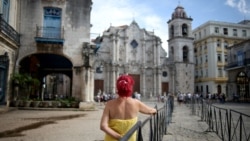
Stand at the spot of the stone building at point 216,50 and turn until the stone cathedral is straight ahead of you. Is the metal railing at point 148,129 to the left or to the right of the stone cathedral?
left

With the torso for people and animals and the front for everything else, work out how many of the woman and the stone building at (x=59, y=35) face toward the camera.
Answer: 1

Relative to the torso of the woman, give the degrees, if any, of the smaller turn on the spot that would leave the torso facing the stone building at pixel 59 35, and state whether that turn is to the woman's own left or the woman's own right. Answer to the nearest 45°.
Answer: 0° — they already face it

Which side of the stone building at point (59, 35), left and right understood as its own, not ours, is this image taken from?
front

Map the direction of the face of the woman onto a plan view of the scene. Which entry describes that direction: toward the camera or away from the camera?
away from the camera

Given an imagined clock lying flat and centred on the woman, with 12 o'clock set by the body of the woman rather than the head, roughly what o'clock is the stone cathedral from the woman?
The stone cathedral is roughly at 12 o'clock from the woman.

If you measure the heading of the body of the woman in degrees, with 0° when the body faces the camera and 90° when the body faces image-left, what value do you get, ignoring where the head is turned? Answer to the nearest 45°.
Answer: approximately 180°

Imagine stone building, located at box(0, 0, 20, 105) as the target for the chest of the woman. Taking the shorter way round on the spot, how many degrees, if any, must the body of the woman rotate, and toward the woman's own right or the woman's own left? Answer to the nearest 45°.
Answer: approximately 45° to the woman's own left

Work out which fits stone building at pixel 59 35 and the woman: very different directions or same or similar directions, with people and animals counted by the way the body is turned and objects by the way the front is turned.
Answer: very different directions

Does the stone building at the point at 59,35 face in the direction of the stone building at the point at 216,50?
no

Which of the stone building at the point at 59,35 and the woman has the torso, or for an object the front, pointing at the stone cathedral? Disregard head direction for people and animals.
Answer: the woman
